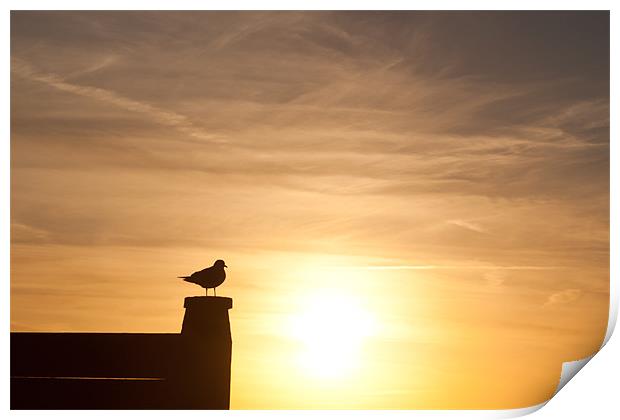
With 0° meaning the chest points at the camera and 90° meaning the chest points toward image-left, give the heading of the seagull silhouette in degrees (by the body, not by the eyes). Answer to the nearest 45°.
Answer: approximately 270°
